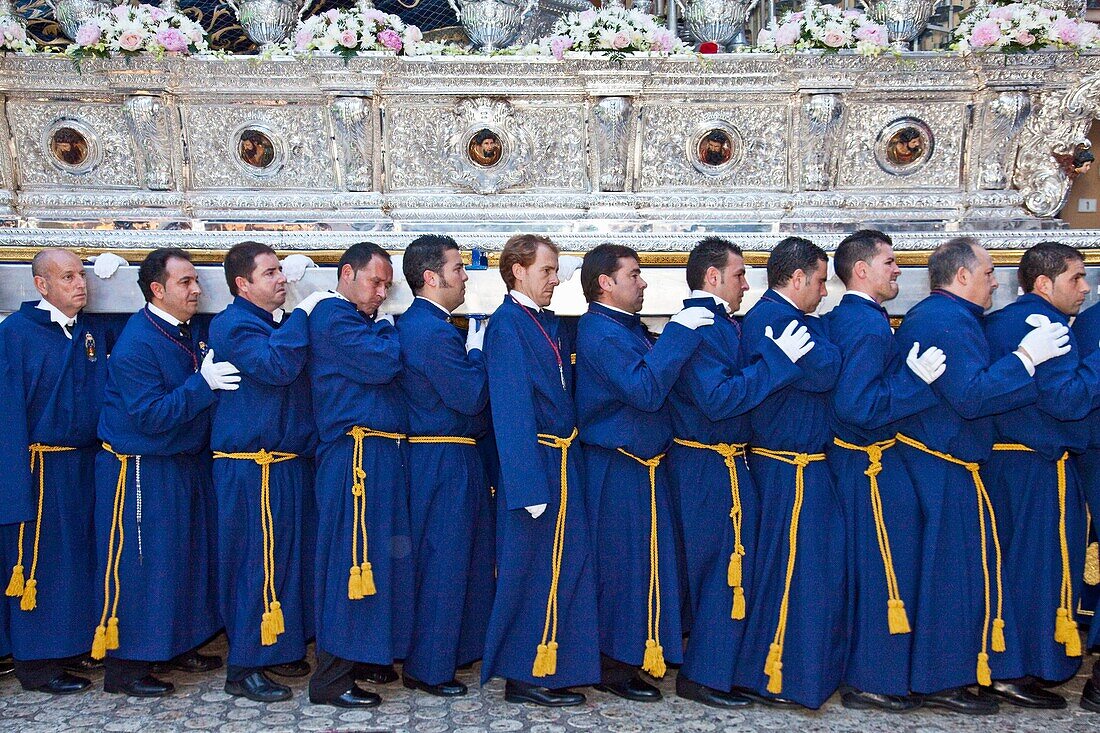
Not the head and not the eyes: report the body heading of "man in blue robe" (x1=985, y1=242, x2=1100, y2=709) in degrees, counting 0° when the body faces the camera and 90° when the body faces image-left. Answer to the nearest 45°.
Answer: approximately 270°

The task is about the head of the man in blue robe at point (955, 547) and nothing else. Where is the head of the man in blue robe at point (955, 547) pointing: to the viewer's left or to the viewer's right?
to the viewer's right

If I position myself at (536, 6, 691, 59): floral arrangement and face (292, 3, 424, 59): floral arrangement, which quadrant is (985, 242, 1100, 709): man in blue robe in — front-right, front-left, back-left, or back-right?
back-left

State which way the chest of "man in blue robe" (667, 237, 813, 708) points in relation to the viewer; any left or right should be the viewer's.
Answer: facing to the right of the viewer

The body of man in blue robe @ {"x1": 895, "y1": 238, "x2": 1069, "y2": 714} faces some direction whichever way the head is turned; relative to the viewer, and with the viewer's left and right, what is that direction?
facing to the right of the viewer

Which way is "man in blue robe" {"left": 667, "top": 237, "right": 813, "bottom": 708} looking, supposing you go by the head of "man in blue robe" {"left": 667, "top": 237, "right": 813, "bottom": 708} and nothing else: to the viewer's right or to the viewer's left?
to the viewer's right

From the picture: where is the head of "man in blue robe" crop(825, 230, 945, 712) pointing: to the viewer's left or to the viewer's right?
to the viewer's right

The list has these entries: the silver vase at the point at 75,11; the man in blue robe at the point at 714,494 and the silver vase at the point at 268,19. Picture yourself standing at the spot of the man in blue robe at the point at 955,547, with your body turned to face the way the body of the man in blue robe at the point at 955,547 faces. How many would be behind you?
3
